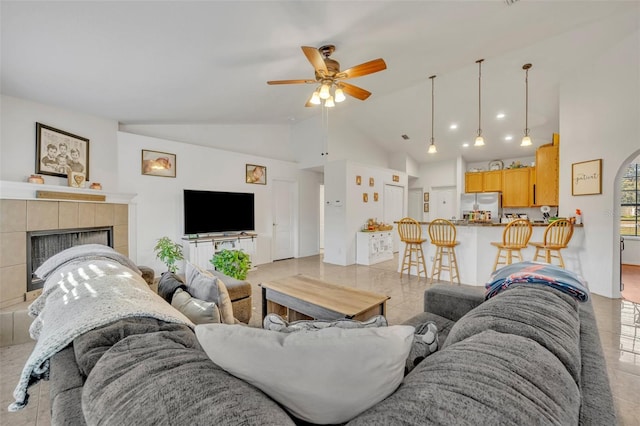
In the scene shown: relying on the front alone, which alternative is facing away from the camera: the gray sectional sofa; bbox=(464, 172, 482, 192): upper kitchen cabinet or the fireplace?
the gray sectional sofa

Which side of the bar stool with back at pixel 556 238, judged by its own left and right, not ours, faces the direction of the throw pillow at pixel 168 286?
left

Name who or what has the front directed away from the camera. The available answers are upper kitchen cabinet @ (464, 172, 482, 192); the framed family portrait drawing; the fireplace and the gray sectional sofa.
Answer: the gray sectional sofa

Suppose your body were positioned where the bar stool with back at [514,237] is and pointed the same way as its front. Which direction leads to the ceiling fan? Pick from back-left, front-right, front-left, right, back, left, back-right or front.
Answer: left

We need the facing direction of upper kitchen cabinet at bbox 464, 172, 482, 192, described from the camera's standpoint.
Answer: facing the viewer

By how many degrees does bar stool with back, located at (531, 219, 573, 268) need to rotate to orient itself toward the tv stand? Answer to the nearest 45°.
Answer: approximately 90° to its left

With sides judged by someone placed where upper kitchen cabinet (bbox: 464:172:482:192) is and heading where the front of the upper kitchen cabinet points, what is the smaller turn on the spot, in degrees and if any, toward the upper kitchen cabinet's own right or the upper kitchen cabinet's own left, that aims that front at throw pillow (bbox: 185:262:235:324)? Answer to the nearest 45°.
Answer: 0° — it already faces it

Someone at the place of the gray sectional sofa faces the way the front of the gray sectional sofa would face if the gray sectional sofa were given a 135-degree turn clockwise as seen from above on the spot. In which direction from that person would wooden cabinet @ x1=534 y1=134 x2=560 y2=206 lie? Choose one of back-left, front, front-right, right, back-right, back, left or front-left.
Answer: left

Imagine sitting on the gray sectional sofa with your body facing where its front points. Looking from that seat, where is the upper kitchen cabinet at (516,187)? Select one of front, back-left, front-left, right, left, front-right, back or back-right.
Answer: front-right

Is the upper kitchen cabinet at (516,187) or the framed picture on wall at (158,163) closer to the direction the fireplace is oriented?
the upper kitchen cabinet

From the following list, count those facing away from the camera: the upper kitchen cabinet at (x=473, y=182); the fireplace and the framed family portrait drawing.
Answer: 0

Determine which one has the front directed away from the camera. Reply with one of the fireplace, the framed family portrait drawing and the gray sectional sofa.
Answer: the gray sectional sofa

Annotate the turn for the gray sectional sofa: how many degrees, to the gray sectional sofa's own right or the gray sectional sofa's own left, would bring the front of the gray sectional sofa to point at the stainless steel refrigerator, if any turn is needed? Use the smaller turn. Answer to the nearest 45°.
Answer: approximately 45° to the gray sectional sofa's own right

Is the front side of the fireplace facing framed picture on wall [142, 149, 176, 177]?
no

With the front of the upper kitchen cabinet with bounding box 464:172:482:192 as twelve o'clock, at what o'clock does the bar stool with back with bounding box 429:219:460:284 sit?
The bar stool with back is roughly at 12 o'clock from the upper kitchen cabinet.

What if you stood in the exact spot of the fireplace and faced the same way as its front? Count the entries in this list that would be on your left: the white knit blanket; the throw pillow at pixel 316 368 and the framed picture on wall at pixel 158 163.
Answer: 1

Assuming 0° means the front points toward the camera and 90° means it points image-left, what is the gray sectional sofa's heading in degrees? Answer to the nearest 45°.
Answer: approximately 180°

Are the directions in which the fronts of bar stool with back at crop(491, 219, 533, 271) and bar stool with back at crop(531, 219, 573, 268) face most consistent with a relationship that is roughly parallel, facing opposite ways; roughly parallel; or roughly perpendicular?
roughly parallel

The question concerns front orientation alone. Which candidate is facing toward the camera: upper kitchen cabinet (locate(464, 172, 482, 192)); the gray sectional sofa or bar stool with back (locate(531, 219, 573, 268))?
the upper kitchen cabinet
